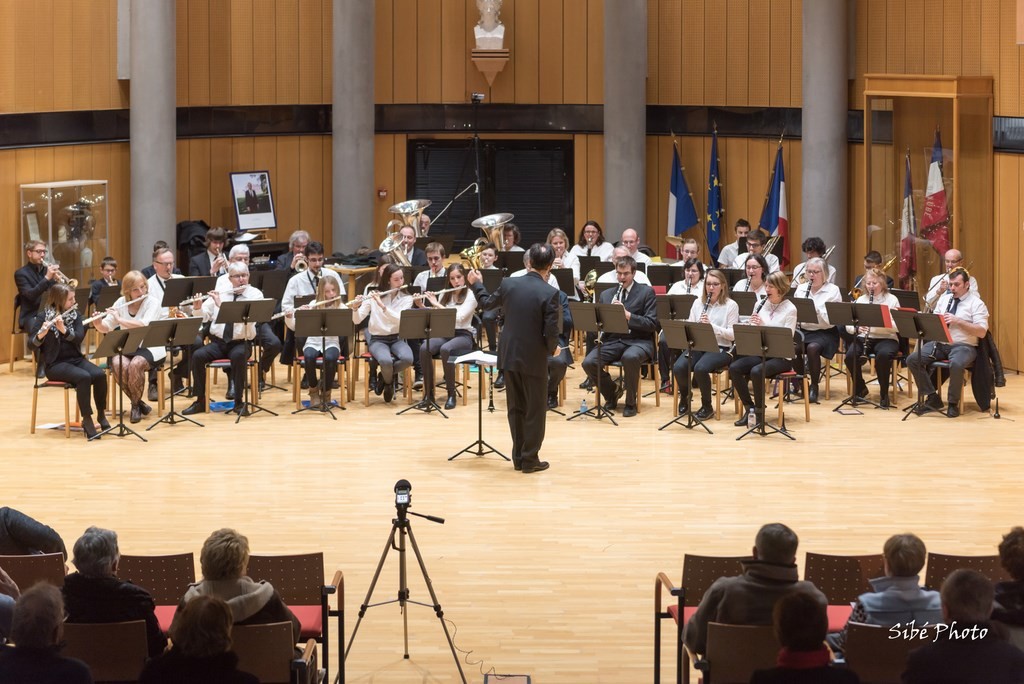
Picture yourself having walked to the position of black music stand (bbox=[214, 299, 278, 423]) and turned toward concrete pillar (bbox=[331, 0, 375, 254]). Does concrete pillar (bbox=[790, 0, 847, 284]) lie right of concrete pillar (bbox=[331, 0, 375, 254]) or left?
right

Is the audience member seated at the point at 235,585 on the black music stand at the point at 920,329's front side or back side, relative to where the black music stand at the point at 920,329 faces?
on the back side

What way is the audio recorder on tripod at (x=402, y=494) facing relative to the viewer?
away from the camera

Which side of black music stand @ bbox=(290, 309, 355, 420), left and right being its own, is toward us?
back

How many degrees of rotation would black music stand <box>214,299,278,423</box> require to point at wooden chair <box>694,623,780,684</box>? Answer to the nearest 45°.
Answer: approximately 180°

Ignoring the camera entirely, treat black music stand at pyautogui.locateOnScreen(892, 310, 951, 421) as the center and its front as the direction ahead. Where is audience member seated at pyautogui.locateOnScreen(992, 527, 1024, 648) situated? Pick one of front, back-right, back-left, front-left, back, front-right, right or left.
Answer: back-right

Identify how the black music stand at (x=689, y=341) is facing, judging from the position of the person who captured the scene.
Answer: facing away from the viewer and to the right of the viewer

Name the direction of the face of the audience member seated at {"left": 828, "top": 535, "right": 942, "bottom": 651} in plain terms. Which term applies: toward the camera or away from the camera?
away from the camera

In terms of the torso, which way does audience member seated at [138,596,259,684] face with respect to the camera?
away from the camera

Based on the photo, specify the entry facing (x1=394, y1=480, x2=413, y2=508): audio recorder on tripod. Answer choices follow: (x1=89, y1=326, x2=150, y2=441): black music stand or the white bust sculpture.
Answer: the white bust sculpture

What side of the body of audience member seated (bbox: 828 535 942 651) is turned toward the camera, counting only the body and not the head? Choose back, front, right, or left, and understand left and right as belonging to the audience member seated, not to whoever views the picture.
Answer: back

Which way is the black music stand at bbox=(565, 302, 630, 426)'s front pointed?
away from the camera

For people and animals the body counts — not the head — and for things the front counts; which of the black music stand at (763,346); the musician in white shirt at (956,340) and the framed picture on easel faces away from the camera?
the black music stand

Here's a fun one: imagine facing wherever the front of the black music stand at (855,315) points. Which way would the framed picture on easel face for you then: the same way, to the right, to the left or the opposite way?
the opposite way

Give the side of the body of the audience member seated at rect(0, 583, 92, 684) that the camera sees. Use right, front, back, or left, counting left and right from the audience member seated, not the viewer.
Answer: back
